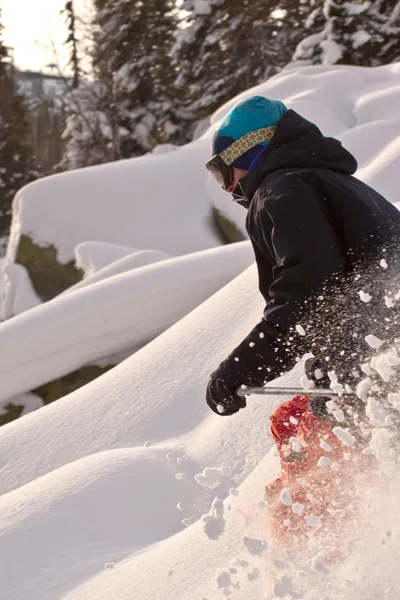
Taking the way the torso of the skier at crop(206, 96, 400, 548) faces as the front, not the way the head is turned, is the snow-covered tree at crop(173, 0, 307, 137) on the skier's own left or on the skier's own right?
on the skier's own right

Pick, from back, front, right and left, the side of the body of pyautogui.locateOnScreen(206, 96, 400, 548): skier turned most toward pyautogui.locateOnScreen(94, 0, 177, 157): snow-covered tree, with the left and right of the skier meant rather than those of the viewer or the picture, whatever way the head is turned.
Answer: right

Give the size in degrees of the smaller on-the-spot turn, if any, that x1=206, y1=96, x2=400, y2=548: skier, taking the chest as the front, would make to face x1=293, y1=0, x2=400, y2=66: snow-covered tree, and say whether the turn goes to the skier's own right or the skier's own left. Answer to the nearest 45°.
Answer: approximately 90° to the skier's own right

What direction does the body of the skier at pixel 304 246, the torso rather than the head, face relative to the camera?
to the viewer's left
